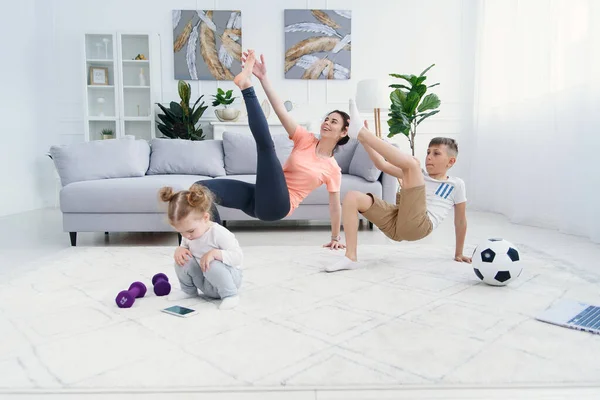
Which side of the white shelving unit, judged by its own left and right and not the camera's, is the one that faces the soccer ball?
front

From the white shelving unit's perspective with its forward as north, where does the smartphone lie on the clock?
The smartphone is roughly at 12 o'clock from the white shelving unit.

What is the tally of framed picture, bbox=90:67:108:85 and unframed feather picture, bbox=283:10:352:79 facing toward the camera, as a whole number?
2

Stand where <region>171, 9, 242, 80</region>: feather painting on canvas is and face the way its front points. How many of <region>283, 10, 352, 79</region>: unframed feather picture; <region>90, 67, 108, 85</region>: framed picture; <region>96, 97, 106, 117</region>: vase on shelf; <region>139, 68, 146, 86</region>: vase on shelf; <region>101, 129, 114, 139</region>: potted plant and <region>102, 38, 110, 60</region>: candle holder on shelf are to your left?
1

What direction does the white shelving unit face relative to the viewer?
toward the camera

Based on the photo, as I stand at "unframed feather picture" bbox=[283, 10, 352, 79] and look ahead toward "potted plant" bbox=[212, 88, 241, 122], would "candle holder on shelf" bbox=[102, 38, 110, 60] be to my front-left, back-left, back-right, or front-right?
front-right

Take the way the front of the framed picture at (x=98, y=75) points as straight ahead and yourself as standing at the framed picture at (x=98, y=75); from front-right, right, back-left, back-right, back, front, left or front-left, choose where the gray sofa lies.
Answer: front

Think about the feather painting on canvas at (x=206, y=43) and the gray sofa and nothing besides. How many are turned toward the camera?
2

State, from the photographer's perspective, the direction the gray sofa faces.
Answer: facing the viewer

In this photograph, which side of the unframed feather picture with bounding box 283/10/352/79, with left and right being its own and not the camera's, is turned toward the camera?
front

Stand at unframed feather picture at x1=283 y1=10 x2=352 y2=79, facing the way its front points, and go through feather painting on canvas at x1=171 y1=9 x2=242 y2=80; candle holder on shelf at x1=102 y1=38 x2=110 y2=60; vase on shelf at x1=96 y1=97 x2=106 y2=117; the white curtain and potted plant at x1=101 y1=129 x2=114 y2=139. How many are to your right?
4

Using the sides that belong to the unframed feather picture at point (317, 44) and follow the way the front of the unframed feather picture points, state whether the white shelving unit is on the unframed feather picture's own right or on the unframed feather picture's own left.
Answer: on the unframed feather picture's own right

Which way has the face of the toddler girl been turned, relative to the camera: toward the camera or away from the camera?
toward the camera

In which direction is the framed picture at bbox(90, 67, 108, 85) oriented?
toward the camera
